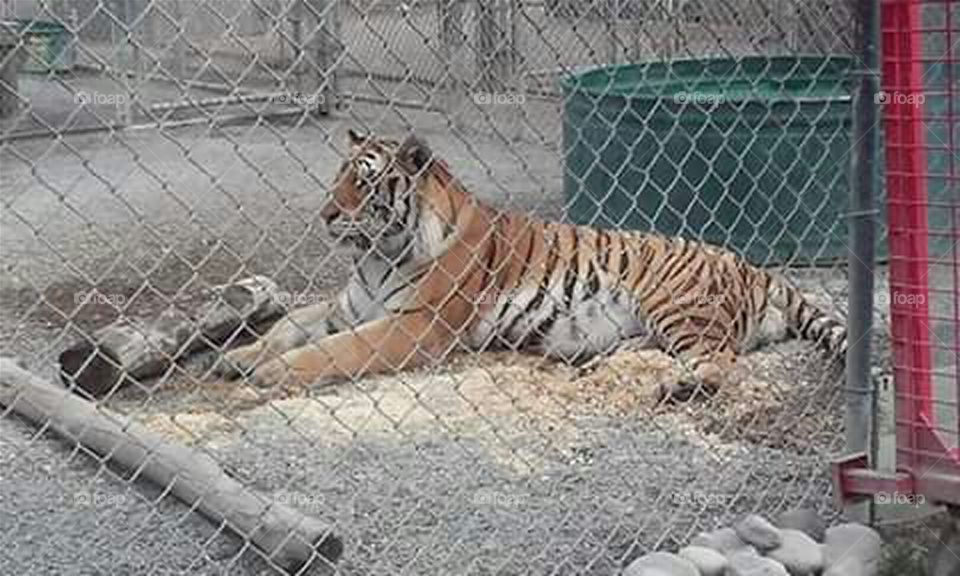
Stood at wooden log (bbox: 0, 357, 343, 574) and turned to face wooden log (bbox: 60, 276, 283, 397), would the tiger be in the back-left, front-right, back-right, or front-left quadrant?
front-right

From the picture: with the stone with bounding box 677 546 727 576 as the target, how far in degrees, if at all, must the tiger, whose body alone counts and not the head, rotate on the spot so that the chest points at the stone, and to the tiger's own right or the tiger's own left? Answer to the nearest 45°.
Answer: approximately 90° to the tiger's own left

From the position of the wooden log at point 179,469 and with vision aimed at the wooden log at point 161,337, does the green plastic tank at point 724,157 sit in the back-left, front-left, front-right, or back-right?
front-right

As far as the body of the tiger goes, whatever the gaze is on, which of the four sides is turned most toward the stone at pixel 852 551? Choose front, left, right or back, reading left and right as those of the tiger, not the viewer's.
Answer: left

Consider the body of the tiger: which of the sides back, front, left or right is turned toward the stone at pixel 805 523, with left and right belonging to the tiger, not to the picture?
left

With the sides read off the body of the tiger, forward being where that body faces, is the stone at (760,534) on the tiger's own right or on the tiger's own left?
on the tiger's own left

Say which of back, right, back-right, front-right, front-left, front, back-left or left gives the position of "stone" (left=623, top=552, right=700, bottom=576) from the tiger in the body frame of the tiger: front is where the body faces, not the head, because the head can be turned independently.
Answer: left

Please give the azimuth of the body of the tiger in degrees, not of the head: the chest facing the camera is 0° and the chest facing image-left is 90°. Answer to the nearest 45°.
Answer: approximately 90°

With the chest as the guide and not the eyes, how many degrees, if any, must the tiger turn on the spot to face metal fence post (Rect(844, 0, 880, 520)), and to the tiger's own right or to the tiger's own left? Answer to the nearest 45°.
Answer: approximately 90° to the tiger's own left
